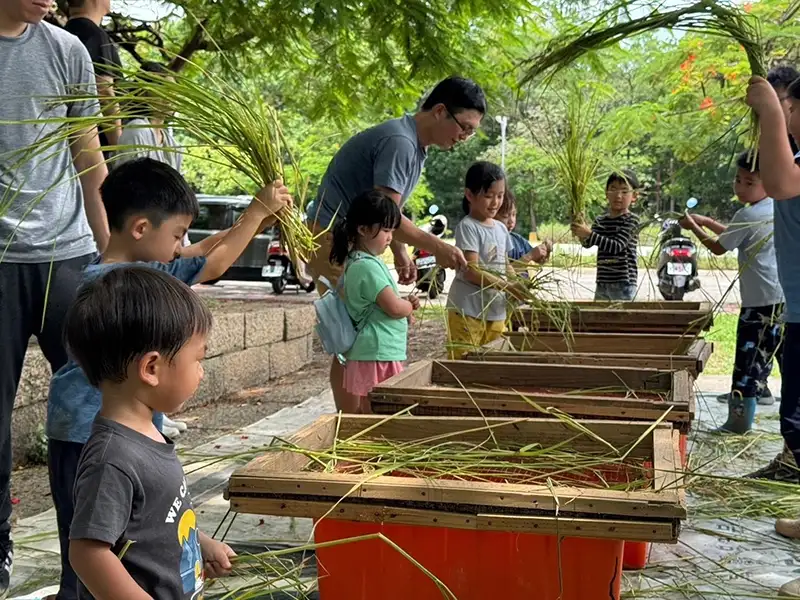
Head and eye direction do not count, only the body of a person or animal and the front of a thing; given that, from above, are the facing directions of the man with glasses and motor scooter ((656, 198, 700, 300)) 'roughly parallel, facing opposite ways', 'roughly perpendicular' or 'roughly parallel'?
roughly perpendicular

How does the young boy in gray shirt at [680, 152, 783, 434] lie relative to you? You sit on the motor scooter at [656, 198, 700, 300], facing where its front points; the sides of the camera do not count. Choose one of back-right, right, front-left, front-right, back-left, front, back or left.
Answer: back

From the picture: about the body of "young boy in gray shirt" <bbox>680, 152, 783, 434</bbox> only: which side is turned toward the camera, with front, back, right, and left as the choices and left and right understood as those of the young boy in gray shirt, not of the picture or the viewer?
left

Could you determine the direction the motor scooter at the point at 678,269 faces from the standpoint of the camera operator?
facing away from the viewer

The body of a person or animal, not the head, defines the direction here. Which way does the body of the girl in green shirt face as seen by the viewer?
to the viewer's right

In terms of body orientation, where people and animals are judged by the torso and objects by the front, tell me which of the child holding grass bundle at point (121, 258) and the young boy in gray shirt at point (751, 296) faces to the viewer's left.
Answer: the young boy in gray shirt

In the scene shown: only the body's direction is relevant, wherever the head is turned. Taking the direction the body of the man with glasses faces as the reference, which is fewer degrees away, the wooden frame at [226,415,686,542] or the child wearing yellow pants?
the child wearing yellow pants

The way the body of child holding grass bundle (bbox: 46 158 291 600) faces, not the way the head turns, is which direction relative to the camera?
to the viewer's right

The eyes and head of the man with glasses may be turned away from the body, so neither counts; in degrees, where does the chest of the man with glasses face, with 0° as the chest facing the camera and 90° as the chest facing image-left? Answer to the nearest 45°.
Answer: approximately 270°

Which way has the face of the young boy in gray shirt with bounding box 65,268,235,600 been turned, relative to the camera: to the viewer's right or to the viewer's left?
to the viewer's right

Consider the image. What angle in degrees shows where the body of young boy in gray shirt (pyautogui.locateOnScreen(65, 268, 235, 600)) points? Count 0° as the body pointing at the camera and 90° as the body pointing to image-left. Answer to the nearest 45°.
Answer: approximately 270°

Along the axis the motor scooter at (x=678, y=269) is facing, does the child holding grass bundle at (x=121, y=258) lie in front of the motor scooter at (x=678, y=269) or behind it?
behind
